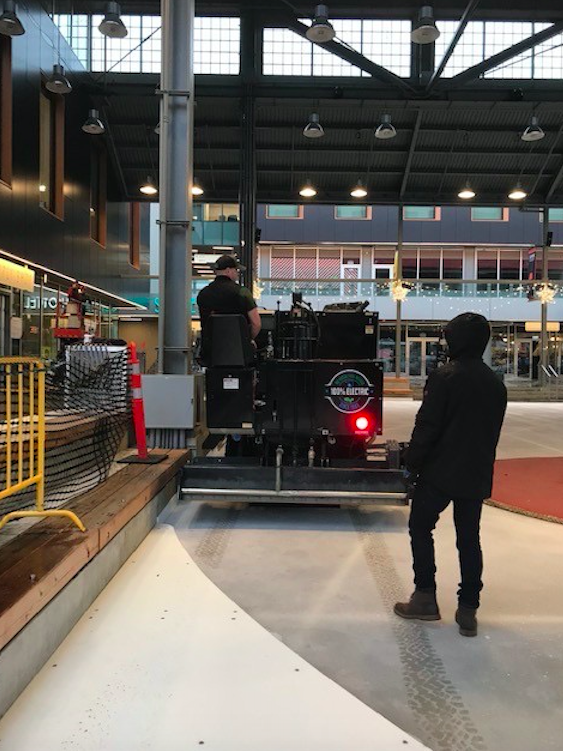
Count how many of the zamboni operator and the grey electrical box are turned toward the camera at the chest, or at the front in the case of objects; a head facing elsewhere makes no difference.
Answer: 1

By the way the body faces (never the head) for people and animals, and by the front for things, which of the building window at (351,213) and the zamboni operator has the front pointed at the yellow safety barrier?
the building window

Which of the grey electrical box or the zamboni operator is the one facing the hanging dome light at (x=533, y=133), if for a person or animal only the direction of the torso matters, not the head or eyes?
the zamboni operator

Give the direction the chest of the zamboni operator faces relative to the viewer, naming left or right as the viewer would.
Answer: facing away from the viewer and to the right of the viewer

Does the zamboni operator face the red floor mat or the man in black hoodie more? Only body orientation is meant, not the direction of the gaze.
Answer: the red floor mat

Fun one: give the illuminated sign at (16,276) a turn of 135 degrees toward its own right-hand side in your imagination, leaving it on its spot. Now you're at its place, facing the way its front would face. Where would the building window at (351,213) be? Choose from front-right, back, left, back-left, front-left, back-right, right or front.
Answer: back-right

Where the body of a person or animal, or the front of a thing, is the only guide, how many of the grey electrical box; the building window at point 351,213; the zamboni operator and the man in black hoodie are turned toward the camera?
2

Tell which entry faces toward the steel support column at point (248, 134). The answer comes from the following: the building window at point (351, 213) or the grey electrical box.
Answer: the building window

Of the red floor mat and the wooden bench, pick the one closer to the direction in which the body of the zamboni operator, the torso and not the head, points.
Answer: the red floor mat

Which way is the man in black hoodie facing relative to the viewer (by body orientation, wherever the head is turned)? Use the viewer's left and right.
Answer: facing away from the viewer and to the left of the viewer
